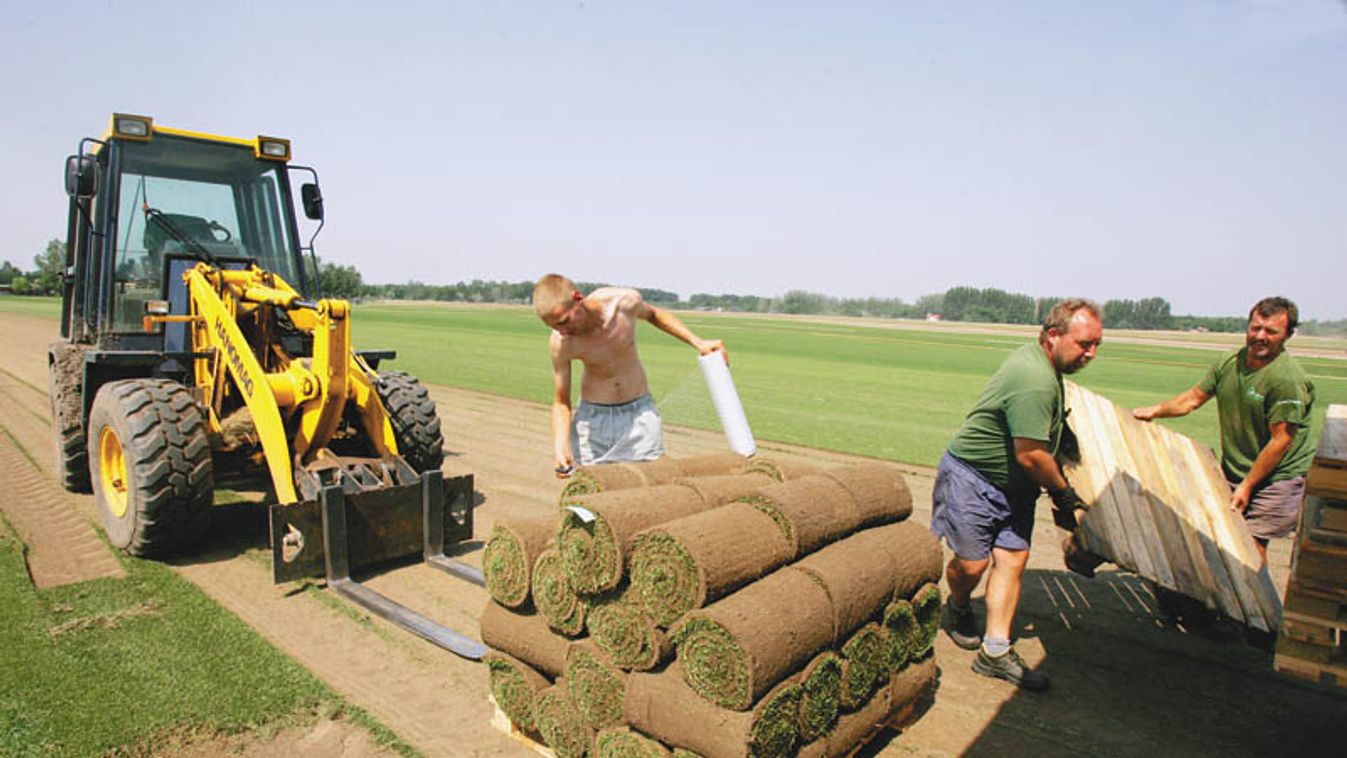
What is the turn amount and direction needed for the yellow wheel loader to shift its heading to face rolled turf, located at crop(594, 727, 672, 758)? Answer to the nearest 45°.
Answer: approximately 45° to its right

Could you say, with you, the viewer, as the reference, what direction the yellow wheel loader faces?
facing the viewer and to the right of the viewer

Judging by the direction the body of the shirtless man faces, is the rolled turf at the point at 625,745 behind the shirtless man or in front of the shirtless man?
in front

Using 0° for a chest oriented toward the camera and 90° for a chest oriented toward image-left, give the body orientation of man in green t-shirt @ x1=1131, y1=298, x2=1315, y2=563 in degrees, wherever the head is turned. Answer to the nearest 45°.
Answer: approximately 45°

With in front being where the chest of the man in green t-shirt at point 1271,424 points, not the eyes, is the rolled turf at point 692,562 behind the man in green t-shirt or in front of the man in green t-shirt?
in front

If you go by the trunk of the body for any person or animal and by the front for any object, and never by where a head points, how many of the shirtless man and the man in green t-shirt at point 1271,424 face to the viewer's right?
0

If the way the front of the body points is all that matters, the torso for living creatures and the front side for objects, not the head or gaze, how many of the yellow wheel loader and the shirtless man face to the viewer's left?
0

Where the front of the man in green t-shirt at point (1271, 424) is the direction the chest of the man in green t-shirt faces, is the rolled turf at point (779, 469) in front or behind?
in front

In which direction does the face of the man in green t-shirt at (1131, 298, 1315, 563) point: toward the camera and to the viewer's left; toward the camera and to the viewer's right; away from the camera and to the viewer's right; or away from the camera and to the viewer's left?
toward the camera and to the viewer's left

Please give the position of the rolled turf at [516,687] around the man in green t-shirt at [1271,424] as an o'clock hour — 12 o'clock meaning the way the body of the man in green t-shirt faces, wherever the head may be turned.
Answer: The rolled turf is roughly at 12 o'clock from the man in green t-shirt.

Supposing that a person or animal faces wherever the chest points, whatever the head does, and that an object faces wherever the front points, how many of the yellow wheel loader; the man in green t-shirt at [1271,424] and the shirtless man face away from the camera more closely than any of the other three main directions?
0

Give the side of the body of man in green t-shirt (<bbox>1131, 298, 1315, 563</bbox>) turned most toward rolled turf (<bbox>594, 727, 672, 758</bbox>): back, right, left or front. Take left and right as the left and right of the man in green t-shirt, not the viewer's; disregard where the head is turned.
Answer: front

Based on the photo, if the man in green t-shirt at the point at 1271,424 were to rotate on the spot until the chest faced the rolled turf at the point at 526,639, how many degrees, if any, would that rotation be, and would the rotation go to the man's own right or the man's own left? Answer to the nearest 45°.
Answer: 0° — they already face it

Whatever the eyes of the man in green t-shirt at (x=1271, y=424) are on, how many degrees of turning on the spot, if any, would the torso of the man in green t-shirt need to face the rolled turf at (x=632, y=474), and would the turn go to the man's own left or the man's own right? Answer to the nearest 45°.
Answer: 0° — they already face it

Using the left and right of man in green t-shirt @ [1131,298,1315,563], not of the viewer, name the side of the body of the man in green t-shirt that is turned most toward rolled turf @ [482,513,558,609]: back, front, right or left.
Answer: front

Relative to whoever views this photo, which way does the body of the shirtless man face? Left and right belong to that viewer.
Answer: facing the viewer

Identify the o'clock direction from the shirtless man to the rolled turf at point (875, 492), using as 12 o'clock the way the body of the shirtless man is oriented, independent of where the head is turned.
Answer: The rolled turf is roughly at 10 o'clock from the shirtless man.
